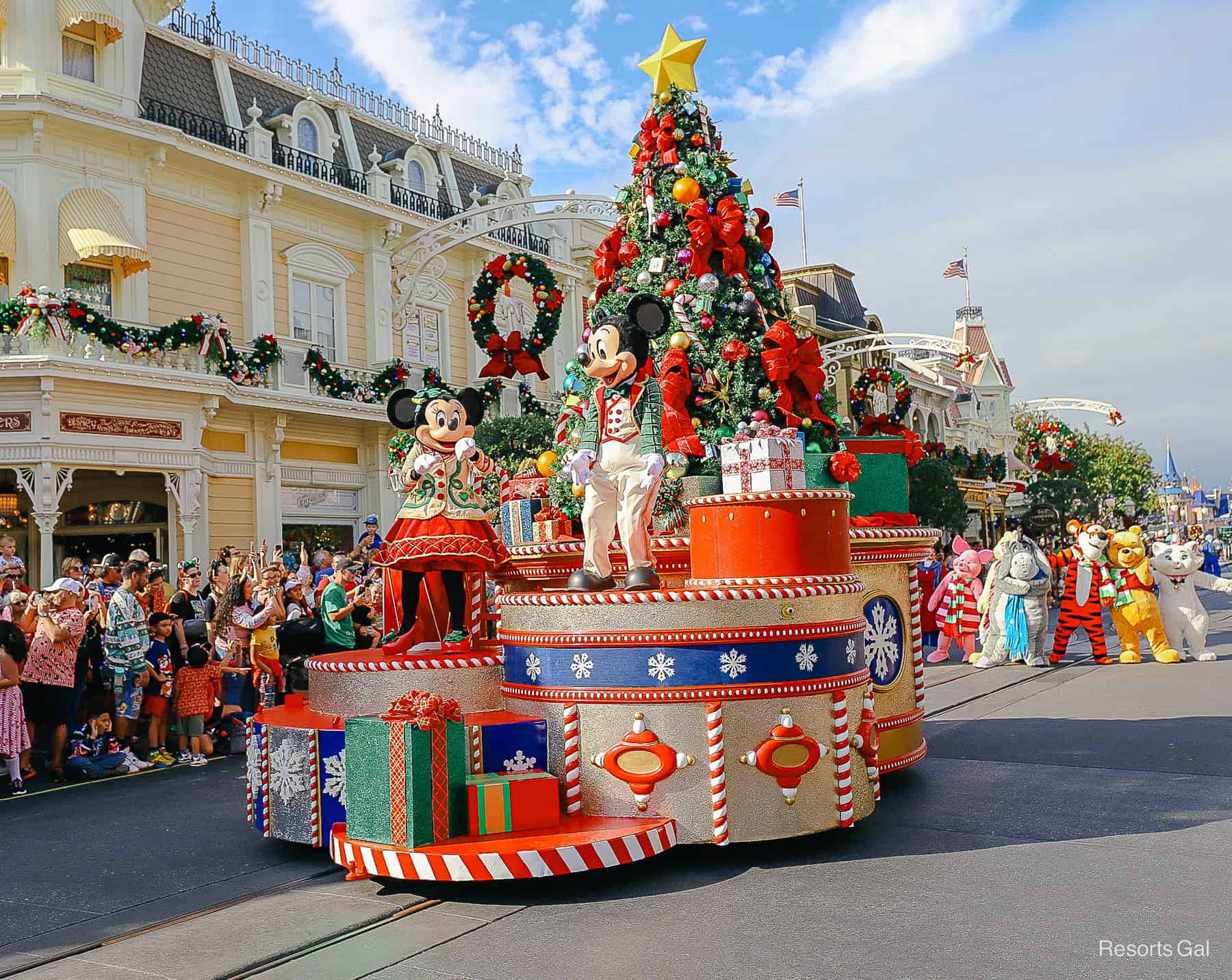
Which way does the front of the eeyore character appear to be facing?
toward the camera

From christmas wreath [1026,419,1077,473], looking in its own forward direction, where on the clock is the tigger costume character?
The tigger costume character is roughly at 12 o'clock from the christmas wreath.

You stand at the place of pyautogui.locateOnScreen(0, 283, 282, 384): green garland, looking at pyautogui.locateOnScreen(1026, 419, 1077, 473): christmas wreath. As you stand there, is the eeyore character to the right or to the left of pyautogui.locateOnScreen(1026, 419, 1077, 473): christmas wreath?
right

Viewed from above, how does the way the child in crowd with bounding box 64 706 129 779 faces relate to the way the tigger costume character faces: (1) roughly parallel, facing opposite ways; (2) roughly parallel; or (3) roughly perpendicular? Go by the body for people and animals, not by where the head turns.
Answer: roughly perpendicular

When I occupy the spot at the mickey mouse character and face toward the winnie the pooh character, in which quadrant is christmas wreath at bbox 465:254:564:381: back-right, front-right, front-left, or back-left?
front-left

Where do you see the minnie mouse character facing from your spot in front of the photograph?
facing the viewer

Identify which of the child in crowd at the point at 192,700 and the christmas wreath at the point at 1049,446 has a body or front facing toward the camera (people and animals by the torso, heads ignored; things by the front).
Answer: the christmas wreath

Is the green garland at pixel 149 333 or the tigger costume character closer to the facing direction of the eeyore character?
the green garland

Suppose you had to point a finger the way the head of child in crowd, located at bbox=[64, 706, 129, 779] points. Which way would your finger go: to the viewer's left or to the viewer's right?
to the viewer's right

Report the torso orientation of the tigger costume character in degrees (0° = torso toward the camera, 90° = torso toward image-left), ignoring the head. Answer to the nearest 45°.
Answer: approximately 0°

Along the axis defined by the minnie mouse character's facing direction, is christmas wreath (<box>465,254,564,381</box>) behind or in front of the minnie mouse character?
behind

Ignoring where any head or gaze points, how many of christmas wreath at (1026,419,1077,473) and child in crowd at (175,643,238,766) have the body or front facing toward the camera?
1

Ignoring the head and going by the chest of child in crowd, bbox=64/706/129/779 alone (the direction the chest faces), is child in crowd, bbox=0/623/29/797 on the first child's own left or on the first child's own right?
on the first child's own right

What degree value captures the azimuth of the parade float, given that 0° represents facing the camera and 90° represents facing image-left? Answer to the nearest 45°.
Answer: approximately 45°
